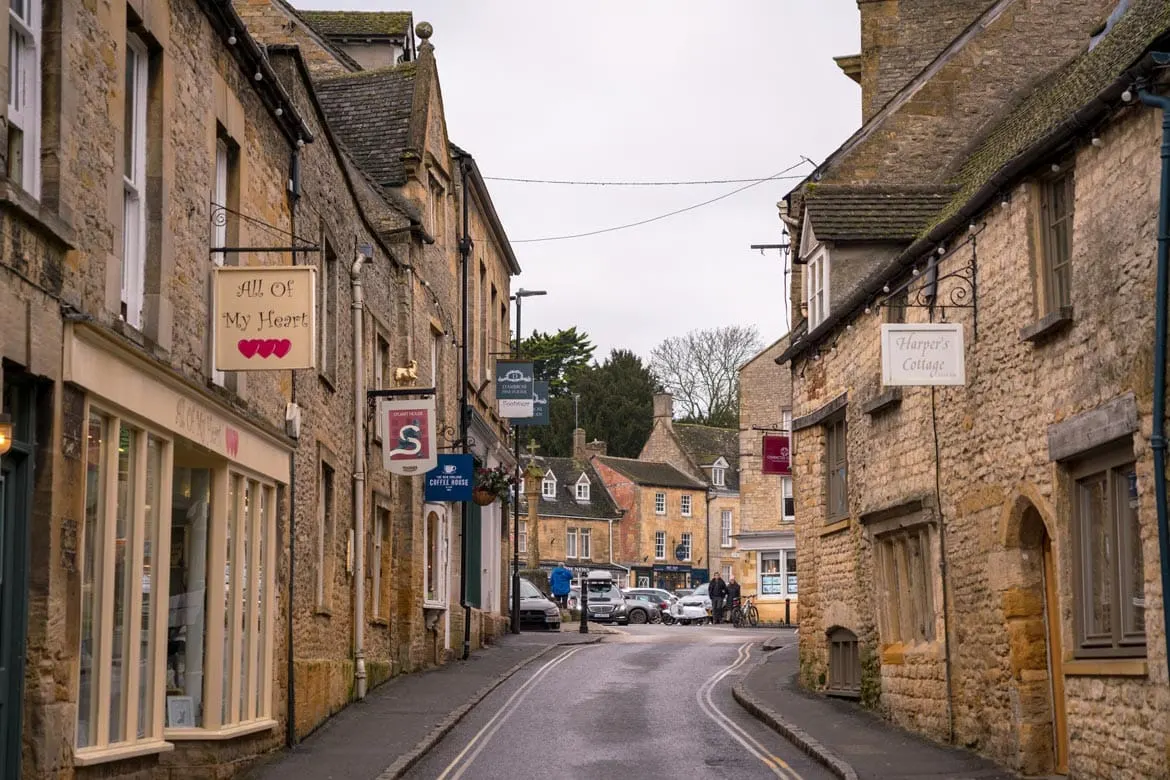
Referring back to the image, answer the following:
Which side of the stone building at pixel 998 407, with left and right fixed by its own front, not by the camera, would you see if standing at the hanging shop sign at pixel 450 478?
right

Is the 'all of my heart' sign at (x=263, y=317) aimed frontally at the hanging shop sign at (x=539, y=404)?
no

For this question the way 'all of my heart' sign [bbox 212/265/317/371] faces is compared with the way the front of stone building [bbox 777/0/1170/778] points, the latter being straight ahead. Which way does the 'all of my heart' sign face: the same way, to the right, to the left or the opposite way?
to the left

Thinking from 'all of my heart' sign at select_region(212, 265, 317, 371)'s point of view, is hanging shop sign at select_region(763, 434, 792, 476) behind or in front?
behind

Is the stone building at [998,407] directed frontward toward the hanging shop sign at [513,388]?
no

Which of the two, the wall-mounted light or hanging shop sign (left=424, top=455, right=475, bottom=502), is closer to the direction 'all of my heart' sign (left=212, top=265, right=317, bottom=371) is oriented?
the wall-mounted light

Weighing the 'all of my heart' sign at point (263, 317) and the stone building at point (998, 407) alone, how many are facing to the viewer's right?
0

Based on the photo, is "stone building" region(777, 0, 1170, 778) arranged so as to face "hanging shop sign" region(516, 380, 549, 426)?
no

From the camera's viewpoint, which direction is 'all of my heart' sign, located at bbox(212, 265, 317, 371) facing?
toward the camera

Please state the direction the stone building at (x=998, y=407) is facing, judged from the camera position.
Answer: facing the viewer and to the left of the viewer

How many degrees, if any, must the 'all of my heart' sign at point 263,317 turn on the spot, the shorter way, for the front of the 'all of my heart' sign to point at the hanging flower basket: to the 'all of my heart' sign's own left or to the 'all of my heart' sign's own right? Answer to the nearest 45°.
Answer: approximately 180°

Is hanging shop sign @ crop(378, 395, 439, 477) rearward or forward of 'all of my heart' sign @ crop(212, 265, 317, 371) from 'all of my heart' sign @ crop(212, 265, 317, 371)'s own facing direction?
rearward

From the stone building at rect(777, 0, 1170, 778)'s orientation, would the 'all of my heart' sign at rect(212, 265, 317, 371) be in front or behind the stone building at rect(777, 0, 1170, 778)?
in front

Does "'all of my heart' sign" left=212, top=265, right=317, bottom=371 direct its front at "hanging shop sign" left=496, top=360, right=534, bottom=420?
no
